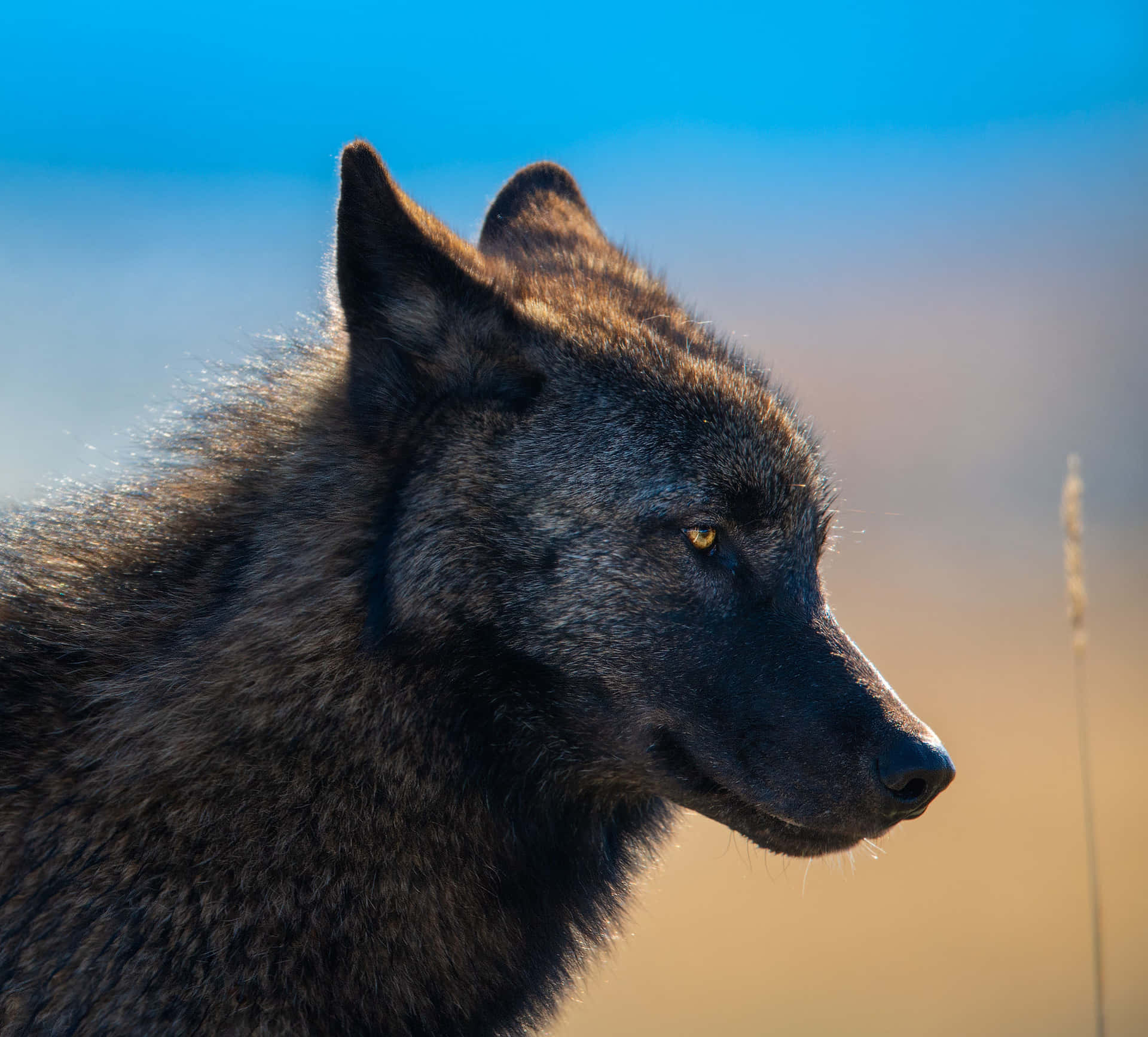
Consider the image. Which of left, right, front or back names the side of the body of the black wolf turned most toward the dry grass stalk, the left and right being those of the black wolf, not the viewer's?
front

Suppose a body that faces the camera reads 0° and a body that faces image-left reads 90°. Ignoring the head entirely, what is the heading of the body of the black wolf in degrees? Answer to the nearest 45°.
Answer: approximately 270°
